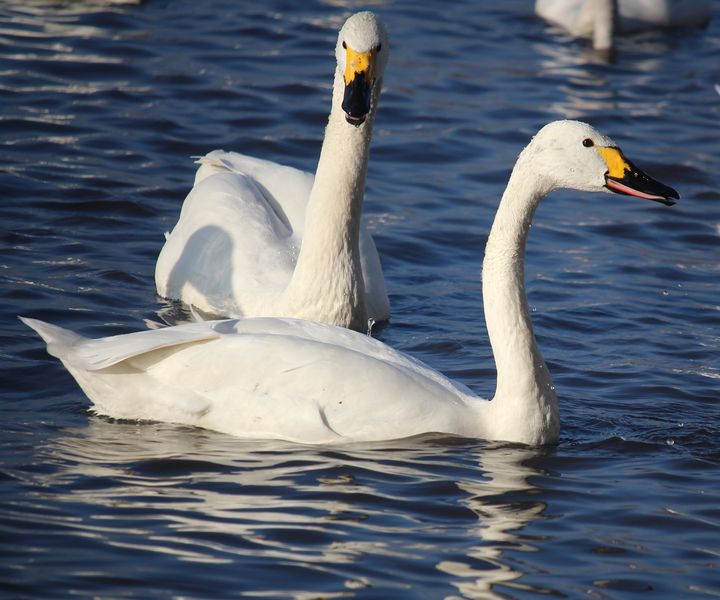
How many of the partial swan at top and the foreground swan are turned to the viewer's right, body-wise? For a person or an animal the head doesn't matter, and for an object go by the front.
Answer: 1

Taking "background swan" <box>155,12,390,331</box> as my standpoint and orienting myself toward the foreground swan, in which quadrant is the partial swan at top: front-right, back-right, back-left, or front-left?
back-left

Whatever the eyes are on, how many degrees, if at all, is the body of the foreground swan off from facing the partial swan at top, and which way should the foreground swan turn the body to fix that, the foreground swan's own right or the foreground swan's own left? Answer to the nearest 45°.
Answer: approximately 90° to the foreground swan's own left

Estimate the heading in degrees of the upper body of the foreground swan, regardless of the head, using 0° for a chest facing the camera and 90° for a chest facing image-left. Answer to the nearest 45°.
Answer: approximately 270°

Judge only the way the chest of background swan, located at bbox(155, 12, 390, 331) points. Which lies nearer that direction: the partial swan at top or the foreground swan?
the foreground swan

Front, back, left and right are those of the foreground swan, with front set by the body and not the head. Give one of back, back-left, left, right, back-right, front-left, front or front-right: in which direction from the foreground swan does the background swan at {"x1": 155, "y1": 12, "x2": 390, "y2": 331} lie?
left

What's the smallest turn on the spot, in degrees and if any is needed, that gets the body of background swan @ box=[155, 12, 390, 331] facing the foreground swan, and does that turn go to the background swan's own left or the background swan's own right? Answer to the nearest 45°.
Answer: approximately 45° to the background swan's own right
